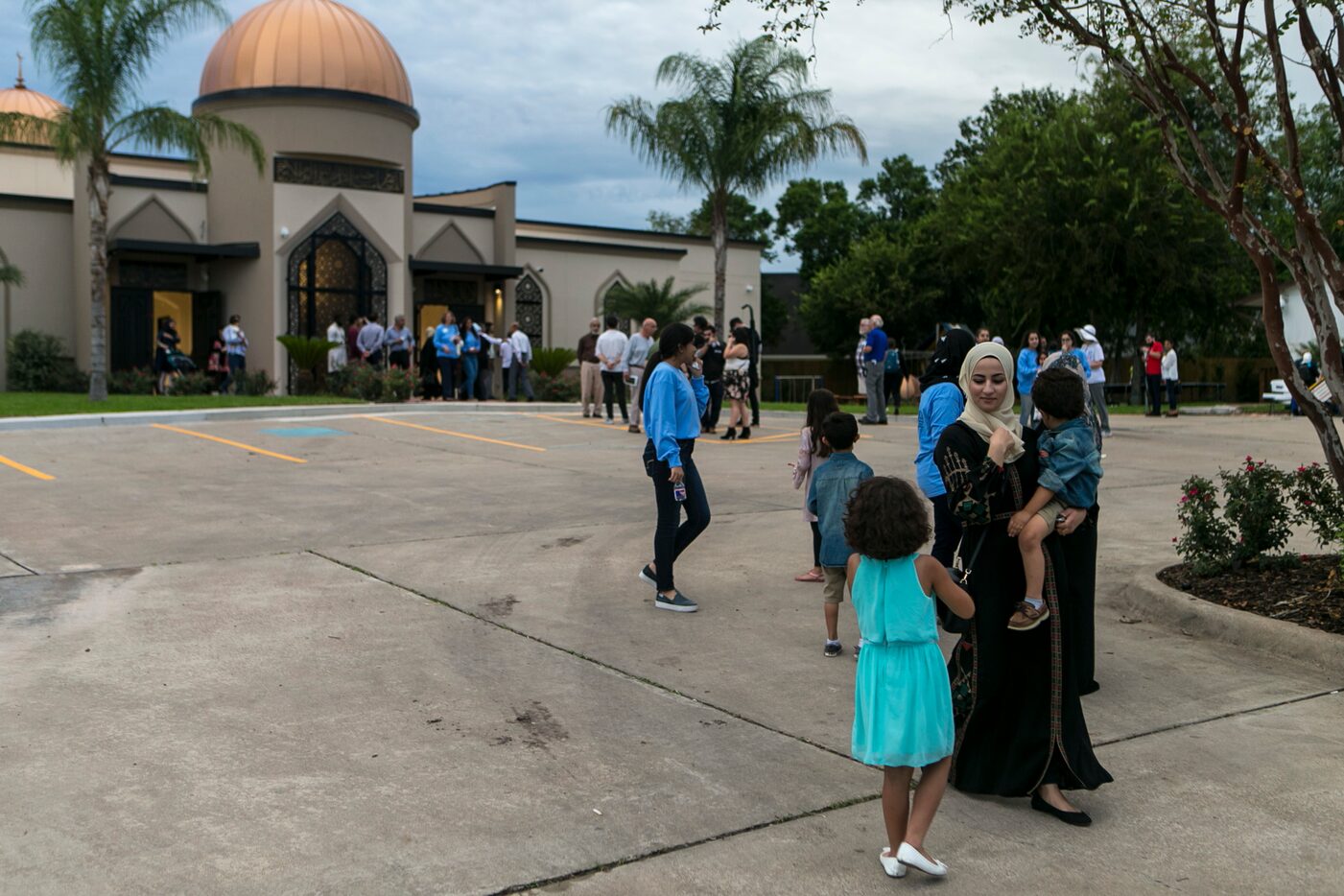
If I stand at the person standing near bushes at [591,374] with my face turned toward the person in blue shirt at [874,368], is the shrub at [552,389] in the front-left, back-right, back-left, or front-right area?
back-left

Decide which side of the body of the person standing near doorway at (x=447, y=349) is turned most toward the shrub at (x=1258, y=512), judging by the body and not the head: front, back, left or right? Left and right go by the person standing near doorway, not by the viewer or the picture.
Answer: front

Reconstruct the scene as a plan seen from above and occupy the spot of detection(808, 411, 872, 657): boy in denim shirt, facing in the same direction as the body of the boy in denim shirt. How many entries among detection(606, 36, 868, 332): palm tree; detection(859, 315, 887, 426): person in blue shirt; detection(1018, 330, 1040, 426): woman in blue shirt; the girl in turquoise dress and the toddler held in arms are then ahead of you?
3

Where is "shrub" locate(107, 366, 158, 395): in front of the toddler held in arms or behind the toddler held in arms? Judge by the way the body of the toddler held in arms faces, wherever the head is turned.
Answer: in front

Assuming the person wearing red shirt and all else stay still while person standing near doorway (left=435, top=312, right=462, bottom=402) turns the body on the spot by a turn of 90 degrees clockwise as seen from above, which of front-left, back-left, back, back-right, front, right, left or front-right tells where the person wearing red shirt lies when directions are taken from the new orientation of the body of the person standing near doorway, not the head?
back

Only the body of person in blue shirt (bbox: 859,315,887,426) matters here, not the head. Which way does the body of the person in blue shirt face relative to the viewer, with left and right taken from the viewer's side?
facing to the left of the viewer

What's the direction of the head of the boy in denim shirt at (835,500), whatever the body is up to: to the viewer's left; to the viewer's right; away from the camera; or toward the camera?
away from the camera

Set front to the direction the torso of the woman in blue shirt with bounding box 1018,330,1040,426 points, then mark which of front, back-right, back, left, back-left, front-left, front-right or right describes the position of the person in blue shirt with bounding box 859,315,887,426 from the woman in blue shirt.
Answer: back-right

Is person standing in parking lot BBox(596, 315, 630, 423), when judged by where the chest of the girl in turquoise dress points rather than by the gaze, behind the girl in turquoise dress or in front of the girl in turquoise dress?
in front

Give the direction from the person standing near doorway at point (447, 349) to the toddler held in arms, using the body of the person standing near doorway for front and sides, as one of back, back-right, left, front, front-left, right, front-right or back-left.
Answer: front

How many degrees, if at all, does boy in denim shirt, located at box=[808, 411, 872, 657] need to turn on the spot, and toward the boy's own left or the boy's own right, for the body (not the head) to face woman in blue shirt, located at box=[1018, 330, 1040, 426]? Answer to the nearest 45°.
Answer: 0° — they already face them

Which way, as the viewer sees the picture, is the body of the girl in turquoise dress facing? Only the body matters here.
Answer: away from the camera

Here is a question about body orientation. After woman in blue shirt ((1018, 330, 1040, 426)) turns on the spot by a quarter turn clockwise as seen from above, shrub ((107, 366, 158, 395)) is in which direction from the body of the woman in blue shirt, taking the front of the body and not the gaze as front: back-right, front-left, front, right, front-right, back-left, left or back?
front-right

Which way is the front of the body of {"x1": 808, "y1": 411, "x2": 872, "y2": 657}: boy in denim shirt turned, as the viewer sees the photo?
away from the camera
